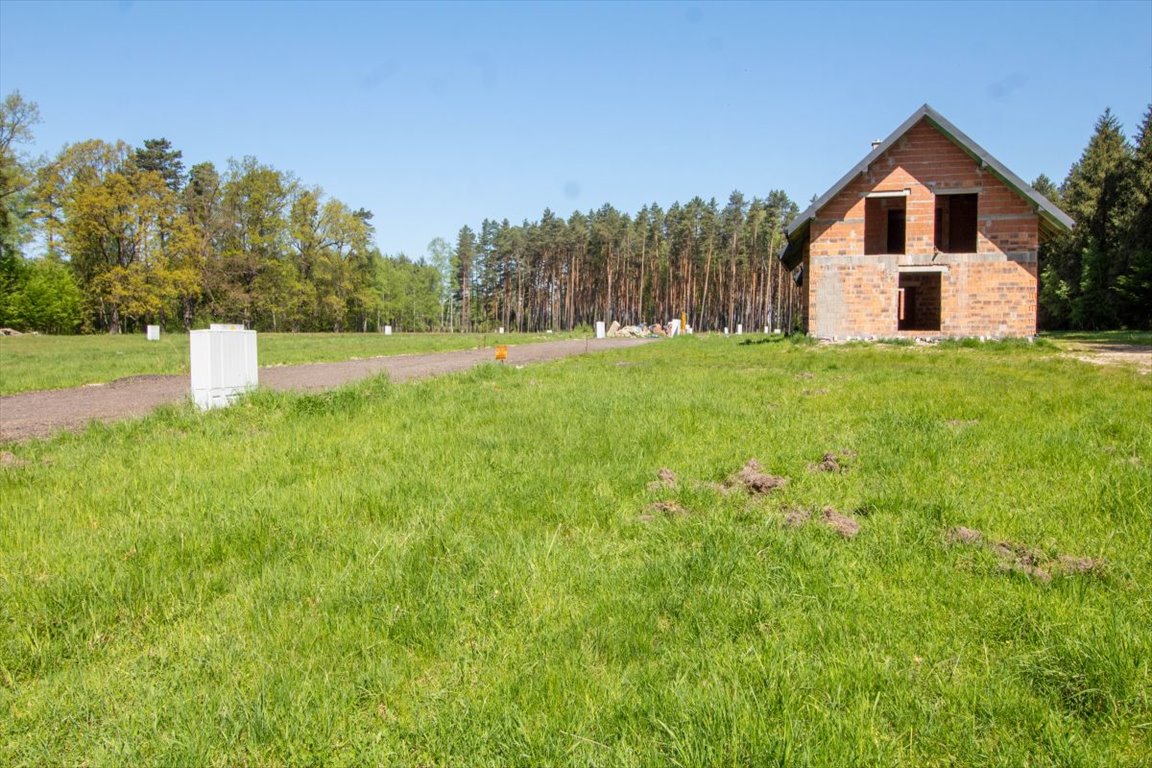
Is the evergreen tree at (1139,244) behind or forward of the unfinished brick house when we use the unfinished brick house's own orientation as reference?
behind

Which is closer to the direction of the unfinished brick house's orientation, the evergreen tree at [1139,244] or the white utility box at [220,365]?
the white utility box

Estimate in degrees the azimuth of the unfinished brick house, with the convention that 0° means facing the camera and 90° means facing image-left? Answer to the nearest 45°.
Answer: approximately 0°
